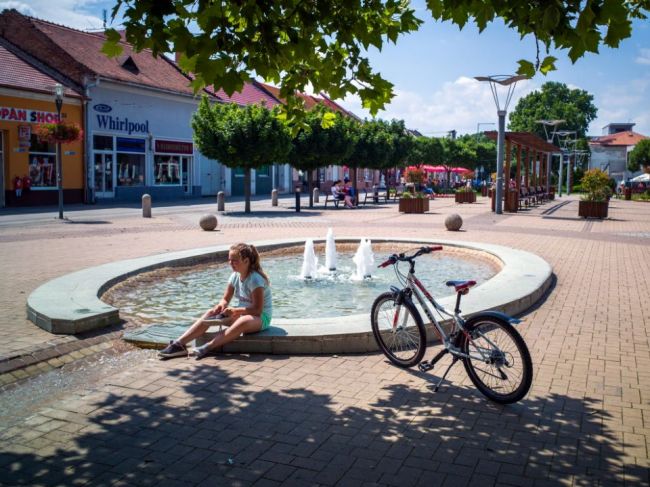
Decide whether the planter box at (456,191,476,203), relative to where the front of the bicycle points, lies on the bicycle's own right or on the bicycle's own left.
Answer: on the bicycle's own right

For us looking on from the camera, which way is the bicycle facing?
facing away from the viewer and to the left of the viewer

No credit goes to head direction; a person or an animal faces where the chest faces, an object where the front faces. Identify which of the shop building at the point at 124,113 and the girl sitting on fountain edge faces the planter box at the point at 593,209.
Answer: the shop building

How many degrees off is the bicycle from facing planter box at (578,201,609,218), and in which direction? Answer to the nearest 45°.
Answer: approximately 45° to its right

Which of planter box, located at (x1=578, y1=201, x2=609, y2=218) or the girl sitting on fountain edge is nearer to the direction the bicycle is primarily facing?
the girl sitting on fountain edge

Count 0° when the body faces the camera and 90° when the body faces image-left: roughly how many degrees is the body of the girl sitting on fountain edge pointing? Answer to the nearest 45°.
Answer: approximately 45°

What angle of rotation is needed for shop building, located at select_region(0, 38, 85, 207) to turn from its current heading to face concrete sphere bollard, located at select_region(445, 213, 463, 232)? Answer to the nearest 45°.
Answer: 0° — it already faces it
